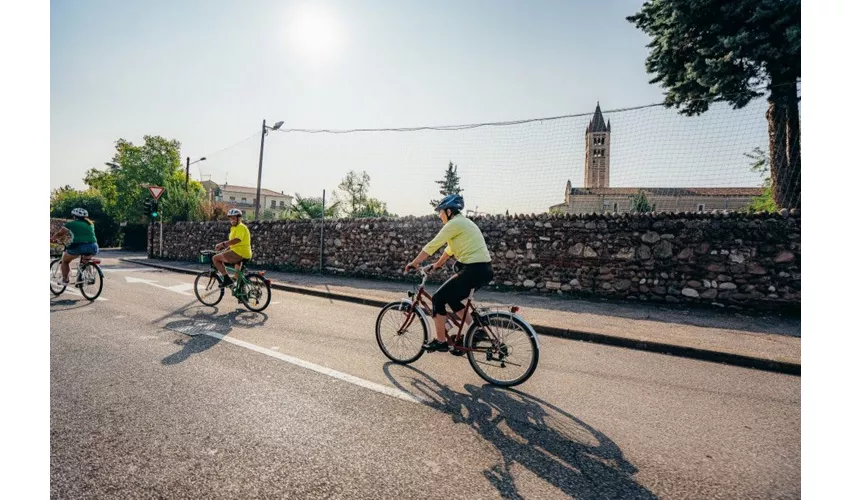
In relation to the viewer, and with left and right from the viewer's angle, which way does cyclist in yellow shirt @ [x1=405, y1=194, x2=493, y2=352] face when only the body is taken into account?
facing away from the viewer and to the left of the viewer

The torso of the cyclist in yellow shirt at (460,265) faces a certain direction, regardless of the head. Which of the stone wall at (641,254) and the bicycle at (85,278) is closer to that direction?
the bicycle

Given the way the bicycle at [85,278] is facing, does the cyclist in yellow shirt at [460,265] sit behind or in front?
behind

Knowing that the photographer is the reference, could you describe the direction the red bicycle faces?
facing away from the viewer and to the left of the viewer

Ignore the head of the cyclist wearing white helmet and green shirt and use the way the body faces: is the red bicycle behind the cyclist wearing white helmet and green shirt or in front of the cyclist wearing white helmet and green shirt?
behind

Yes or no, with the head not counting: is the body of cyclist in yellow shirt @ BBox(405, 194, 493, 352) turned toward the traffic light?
yes

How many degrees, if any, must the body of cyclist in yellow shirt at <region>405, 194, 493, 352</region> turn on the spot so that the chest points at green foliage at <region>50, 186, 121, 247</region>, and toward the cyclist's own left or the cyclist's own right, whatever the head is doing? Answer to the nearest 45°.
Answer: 0° — they already face it

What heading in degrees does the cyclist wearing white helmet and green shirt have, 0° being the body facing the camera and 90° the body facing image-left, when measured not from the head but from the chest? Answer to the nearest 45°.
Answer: approximately 135°

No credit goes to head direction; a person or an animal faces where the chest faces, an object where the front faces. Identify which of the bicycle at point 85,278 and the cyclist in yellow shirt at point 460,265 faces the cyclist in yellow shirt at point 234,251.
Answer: the cyclist in yellow shirt at point 460,265

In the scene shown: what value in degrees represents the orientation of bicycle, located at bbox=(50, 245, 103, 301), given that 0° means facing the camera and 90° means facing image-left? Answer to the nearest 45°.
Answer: approximately 135°

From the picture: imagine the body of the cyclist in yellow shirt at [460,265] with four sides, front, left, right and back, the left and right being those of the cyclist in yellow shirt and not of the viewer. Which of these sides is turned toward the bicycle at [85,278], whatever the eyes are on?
front

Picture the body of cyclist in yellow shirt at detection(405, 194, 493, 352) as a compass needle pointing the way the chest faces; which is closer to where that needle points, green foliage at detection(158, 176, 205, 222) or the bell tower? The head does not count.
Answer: the green foliage
